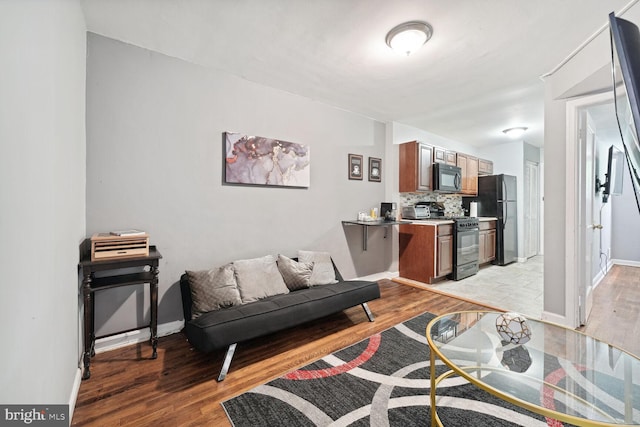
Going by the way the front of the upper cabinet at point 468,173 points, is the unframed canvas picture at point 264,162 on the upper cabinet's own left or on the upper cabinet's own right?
on the upper cabinet's own right

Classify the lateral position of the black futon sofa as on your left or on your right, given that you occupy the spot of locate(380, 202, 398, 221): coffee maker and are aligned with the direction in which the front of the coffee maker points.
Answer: on your right

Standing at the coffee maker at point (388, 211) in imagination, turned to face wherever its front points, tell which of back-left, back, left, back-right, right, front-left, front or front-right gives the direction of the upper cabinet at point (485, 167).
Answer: left

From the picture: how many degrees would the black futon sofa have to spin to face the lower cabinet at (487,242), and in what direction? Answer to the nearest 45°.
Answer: approximately 90° to its left

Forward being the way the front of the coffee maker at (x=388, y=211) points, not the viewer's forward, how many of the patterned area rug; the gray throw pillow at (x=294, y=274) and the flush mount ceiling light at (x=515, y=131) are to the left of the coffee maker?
1

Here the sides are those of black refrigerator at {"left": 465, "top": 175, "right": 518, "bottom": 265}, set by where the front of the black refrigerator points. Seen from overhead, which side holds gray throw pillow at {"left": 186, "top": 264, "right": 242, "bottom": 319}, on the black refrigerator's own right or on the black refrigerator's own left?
on the black refrigerator's own right

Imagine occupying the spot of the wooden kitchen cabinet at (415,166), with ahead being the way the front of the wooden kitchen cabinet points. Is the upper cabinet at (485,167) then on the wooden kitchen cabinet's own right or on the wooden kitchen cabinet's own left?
on the wooden kitchen cabinet's own left

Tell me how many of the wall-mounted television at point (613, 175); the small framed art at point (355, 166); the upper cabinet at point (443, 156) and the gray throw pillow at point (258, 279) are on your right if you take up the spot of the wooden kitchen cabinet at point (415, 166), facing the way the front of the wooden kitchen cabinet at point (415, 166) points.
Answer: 2

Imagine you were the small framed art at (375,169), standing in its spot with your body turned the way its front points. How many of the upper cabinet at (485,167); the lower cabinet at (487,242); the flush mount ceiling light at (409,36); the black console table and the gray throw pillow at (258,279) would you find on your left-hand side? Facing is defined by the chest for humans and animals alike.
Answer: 2

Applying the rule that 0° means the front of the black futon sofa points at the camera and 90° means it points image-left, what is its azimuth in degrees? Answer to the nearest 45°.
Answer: approximately 315°

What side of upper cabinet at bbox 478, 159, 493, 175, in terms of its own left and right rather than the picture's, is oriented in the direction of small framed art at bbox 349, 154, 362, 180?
right
